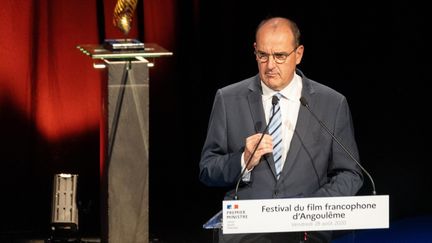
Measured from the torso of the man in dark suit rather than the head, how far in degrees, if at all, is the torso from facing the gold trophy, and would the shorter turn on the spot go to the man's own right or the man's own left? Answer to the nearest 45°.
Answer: approximately 135° to the man's own right

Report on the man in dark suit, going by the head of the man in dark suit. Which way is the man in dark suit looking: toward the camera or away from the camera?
toward the camera

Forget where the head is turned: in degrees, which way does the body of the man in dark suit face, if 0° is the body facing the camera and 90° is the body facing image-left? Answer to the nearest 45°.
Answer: approximately 0°

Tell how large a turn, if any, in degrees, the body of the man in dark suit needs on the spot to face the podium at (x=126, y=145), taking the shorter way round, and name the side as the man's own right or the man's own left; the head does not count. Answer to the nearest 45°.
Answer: approximately 135° to the man's own right
